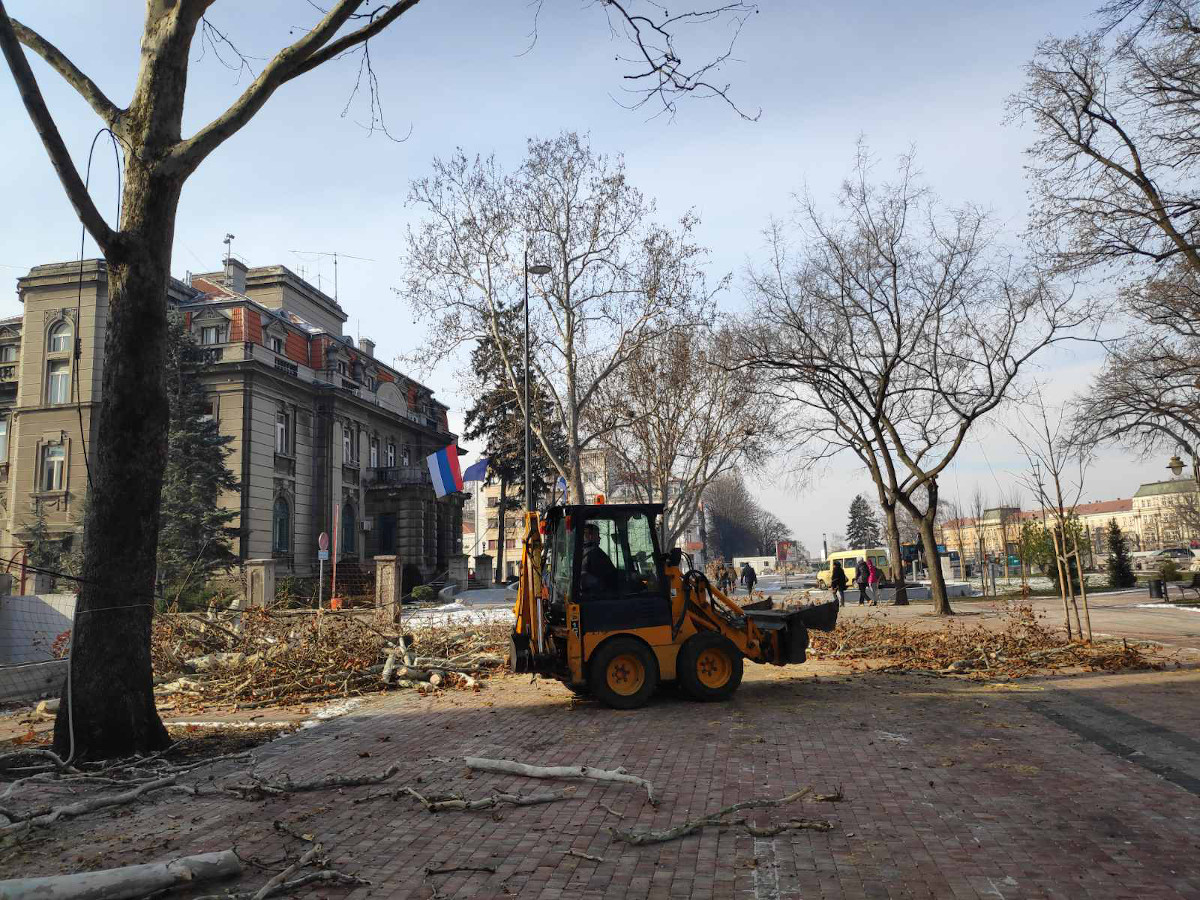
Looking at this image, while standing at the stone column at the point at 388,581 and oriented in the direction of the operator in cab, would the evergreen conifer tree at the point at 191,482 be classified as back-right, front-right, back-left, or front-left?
back-right

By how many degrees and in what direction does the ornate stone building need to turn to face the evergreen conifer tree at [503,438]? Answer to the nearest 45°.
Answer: approximately 45° to its left

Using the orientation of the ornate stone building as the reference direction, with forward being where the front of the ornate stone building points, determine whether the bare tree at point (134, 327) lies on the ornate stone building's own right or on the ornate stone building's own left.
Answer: on the ornate stone building's own right

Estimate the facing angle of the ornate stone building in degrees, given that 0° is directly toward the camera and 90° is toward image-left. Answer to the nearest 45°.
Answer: approximately 315°

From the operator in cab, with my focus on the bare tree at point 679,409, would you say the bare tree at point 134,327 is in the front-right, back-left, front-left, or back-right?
back-left

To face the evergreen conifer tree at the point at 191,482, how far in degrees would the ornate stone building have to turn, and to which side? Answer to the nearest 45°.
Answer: approximately 90° to its right

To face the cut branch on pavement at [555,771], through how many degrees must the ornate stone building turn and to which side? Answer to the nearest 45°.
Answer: approximately 45° to its right

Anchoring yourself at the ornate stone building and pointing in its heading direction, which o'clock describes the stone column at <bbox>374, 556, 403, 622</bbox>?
The stone column is roughly at 1 o'clock from the ornate stone building.

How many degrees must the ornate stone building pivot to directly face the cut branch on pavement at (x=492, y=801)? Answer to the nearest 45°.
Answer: approximately 45° to its right
